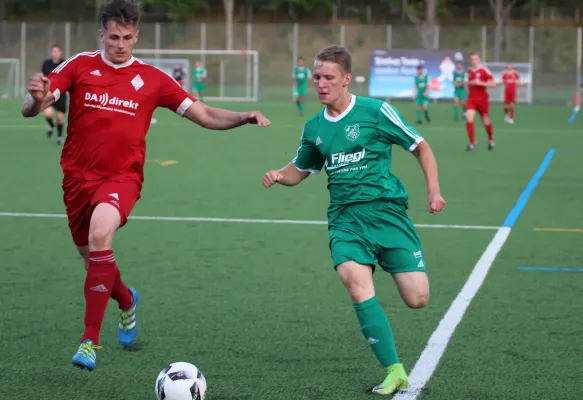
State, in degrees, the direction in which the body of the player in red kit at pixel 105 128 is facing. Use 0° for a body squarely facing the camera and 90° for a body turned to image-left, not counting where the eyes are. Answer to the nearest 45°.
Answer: approximately 0°

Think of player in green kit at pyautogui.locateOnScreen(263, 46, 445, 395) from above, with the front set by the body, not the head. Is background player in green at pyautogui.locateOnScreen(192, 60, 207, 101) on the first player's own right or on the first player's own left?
on the first player's own right

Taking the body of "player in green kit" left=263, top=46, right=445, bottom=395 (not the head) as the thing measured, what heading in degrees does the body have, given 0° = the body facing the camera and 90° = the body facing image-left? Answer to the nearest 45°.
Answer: approximately 45°

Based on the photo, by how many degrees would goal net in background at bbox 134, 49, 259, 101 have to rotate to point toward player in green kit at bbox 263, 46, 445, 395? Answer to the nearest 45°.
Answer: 0° — it already faces them

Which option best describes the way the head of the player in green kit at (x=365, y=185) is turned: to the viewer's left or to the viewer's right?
to the viewer's left

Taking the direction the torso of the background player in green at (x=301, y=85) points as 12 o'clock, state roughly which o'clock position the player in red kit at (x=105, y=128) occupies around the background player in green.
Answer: The player in red kit is roughly at 12 o'clock from the background player in green.

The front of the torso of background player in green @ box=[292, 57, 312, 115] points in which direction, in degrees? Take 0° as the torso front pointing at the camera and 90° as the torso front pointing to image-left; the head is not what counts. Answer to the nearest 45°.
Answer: approximately 0°
